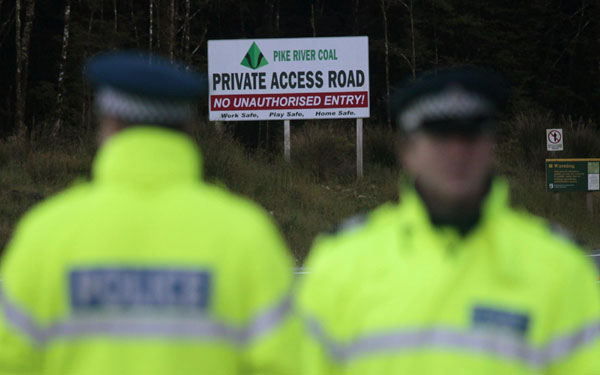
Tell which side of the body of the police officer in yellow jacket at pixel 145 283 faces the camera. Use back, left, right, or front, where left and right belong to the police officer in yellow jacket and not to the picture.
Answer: back

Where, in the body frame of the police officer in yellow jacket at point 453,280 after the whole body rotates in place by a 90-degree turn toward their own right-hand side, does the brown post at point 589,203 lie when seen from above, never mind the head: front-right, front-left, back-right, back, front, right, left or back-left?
right

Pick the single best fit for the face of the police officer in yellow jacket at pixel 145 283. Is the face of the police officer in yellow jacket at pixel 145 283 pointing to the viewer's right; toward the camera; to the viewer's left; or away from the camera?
away from the camera

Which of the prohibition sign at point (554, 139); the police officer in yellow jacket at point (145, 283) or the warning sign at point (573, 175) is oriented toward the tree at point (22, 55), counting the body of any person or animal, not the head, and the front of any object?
the police officer in yellow jacket

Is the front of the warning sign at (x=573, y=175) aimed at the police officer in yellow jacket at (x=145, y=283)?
yes
